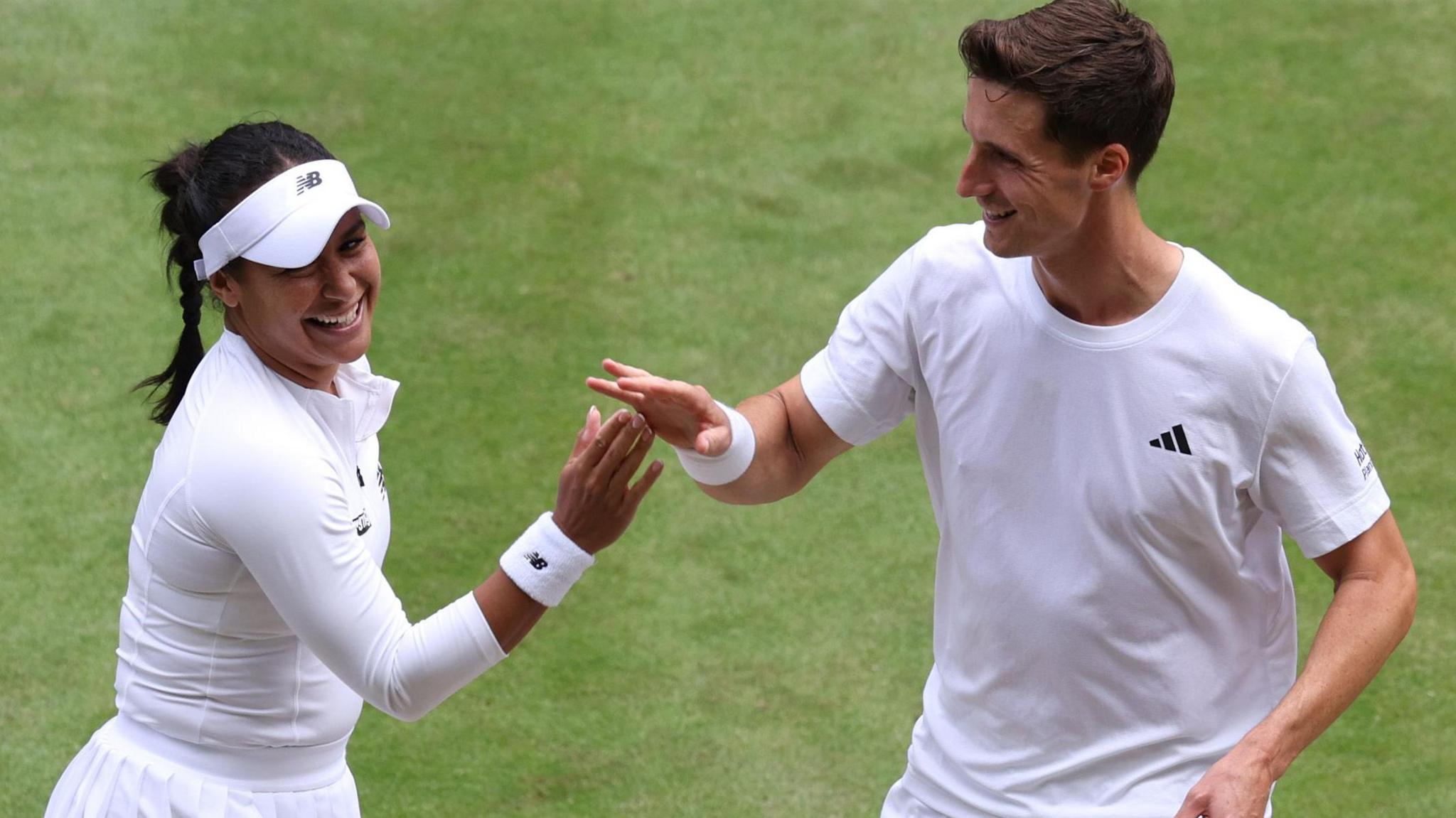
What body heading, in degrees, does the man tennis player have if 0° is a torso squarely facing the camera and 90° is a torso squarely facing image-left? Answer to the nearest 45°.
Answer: approximately 0°

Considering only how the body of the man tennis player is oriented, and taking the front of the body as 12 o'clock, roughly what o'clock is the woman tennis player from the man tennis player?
The woman tennis player is roughly at 3 o'clock from the man tennis player.
